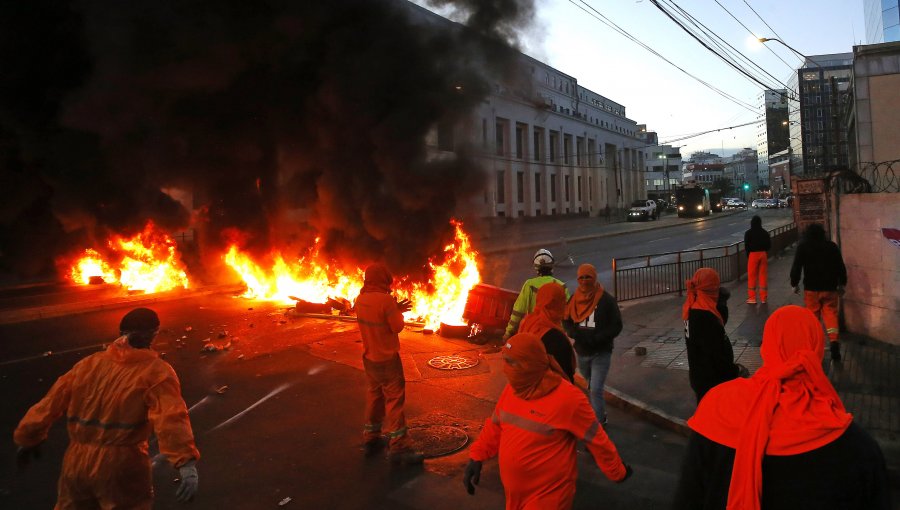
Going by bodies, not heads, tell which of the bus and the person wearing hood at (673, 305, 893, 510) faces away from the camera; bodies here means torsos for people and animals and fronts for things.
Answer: the person wearing hood

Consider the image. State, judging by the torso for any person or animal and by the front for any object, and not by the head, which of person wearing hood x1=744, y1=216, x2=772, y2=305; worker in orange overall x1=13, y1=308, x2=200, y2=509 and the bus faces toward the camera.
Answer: the bus

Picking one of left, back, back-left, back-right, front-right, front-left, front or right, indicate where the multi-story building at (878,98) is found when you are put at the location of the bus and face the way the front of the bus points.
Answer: front

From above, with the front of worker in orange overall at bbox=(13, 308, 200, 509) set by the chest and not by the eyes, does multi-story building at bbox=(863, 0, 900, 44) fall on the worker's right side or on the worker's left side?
on the worker's right side

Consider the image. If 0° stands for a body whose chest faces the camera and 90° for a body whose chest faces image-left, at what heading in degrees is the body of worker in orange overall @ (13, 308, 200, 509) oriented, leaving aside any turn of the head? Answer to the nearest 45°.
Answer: approximately 180°

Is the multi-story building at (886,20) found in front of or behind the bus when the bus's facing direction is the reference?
in front

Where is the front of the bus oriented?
toward the camera

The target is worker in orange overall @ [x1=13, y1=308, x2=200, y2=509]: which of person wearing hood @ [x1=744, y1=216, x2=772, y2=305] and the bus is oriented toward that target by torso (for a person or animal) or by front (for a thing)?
the bus

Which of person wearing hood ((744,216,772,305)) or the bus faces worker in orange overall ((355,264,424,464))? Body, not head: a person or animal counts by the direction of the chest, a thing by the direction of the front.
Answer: the bus

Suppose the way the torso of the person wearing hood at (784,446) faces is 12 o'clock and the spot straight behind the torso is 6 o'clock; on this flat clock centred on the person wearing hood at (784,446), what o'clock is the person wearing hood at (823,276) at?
the person wearing hood at (823,276) is roughly at 12 o'clock from the person wearing hood at (784,446).

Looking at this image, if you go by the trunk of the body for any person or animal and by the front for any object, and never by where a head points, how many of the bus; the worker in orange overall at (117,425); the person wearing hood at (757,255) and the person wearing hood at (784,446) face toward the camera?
1

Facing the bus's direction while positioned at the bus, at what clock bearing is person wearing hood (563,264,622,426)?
The person wearing hood is roughly at 12 o'clock from the bus.

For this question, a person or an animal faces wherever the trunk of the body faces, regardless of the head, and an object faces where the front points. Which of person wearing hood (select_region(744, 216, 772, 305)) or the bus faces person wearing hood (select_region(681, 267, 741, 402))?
the bus

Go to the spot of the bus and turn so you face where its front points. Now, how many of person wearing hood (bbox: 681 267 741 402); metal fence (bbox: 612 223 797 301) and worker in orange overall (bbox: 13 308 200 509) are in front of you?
3

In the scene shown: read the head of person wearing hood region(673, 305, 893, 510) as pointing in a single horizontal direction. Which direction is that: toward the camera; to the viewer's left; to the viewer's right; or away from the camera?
away from the camera

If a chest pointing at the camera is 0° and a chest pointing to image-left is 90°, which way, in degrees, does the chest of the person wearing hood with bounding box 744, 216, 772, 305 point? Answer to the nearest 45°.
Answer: approximately 180°

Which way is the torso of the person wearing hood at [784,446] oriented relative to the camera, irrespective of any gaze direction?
away from the camera

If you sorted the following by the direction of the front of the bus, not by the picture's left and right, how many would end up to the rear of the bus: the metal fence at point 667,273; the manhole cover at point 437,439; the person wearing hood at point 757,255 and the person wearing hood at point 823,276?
0
